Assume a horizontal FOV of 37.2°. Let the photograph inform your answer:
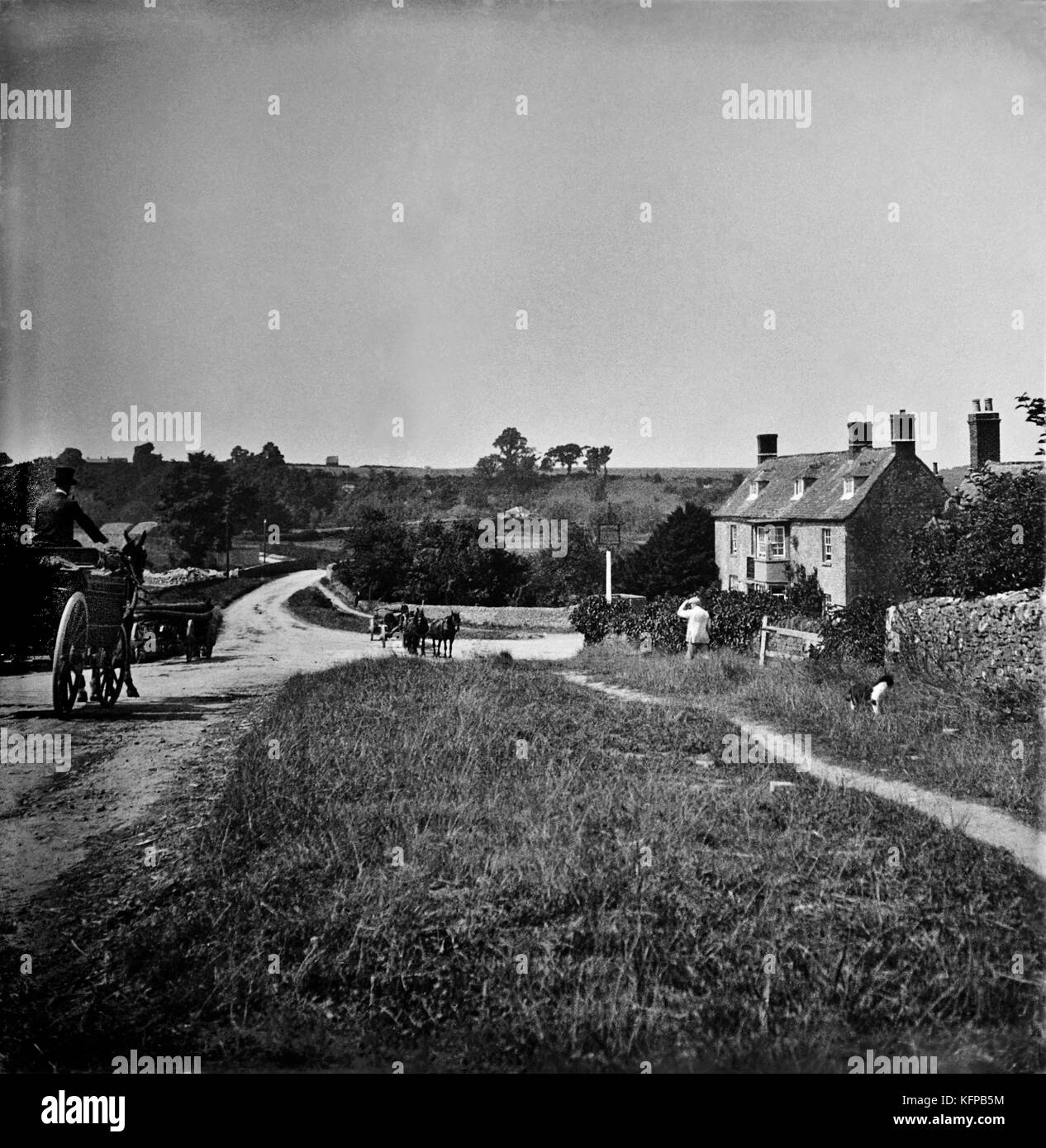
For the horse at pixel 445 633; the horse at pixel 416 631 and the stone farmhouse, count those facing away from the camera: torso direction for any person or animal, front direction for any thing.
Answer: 0

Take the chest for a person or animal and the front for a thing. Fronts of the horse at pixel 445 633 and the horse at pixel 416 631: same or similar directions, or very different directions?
same or similar directions

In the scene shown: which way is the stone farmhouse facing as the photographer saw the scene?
facing the viewer and to the left of the viewer

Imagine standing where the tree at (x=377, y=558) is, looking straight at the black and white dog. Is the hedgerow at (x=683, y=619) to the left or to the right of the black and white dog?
left

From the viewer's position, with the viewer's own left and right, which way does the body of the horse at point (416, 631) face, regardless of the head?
facing the viewer and to the right of the viewer

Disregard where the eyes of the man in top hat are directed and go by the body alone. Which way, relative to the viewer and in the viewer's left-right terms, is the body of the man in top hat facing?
facing away from the viewer and to the right of the viewer

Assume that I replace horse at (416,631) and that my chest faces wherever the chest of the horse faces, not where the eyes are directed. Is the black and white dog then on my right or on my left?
on my left
